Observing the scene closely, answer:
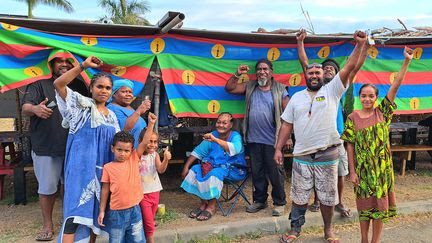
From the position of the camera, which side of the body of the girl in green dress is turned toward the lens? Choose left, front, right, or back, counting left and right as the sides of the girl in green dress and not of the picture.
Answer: front

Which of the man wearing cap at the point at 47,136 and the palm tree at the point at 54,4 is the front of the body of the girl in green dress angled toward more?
the man wearing cap

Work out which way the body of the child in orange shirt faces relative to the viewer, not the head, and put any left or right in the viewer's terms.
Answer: facing the viewer

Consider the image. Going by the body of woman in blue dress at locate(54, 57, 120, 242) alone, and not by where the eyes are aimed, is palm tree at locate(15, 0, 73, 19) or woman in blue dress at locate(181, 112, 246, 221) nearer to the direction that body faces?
the woman in blue dress

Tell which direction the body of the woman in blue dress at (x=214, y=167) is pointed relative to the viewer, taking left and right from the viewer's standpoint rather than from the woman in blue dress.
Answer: facing the viewer and to the left of the viewer

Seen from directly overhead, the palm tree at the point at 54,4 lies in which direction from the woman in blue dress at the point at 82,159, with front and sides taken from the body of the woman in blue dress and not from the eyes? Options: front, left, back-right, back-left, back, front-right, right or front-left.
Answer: back-left

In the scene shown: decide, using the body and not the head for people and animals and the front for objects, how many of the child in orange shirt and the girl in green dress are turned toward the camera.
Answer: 2

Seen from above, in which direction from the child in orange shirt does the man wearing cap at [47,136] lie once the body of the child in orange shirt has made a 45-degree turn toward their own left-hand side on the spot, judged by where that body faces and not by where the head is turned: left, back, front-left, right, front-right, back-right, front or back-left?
back

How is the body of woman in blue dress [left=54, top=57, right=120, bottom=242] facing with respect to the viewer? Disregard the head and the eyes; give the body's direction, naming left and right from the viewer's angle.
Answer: facing the viewer and to the right of the viewer
